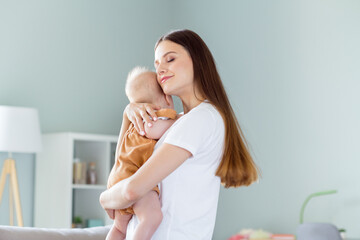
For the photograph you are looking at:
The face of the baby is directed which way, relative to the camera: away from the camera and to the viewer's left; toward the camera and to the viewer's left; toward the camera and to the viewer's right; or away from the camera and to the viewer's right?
away from the camera and to the viewer's right

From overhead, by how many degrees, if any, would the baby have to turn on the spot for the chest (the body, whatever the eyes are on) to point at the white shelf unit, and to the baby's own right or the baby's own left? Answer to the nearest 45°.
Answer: approximately 90° to the baby's own left

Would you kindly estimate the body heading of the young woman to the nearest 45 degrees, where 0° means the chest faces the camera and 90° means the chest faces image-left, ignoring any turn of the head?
approximately 90°

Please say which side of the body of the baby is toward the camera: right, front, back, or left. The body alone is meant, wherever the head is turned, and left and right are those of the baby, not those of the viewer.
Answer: right

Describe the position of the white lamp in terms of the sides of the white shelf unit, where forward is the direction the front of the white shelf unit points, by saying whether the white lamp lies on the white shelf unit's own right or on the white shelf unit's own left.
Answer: on the white shelf unit's own right
